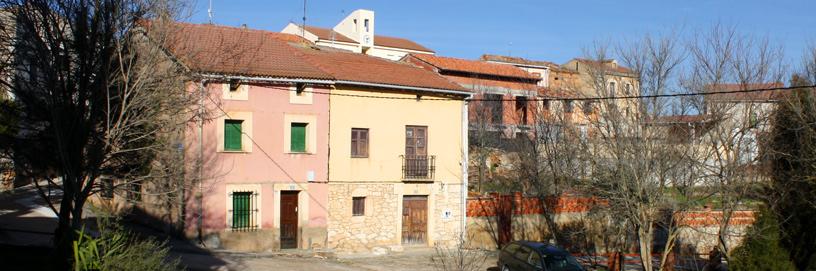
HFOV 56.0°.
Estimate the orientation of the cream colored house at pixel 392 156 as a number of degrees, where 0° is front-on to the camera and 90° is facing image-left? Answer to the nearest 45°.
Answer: approximately 0°

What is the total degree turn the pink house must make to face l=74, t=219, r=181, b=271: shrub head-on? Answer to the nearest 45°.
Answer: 0° — it already faces it

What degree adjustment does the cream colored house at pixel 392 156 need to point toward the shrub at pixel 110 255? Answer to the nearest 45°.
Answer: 0° — it already faces it

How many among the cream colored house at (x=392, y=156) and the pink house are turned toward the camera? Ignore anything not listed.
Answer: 2

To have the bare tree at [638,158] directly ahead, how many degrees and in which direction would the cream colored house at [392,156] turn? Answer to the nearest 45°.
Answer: approximately 45° to its left

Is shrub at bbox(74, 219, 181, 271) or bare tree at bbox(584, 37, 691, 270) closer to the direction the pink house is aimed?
the shrub

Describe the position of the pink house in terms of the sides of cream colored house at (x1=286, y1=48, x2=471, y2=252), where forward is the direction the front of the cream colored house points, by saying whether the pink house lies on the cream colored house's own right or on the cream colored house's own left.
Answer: on the cream colored house's own right

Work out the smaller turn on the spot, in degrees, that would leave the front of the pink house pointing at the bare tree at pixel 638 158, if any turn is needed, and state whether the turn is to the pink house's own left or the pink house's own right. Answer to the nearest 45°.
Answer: approximately 45° to the pink house's own left
